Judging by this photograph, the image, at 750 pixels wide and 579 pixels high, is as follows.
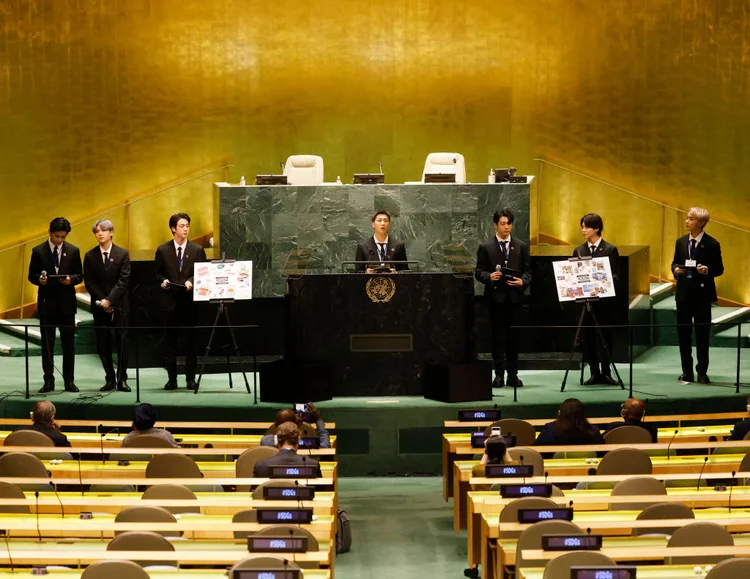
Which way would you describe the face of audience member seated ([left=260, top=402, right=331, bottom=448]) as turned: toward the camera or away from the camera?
away from the camera

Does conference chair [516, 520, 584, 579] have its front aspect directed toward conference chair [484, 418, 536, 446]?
yes

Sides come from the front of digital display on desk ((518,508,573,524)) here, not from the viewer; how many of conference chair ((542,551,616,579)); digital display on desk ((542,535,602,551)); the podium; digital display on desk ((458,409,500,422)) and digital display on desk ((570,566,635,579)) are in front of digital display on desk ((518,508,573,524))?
3

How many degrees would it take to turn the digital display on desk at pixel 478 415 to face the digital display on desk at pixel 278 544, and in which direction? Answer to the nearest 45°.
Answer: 0° — it already faces it

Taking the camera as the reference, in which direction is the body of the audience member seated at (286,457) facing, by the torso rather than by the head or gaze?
away from the camera

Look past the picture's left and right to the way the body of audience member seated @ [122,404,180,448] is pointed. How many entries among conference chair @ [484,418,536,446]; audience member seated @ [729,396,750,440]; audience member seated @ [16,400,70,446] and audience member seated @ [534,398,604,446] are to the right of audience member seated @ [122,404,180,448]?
3

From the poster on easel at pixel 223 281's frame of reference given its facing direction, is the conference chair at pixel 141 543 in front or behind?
in front

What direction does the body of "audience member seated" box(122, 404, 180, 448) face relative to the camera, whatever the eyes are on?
away from the camera

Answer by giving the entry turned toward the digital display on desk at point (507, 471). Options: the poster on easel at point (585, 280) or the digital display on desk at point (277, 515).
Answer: the poster on easel

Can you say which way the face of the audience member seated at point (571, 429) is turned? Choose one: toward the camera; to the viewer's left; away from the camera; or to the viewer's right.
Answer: away from the camera

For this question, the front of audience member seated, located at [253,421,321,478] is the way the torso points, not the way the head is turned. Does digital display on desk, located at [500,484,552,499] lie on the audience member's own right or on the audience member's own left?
on the audience member's own right

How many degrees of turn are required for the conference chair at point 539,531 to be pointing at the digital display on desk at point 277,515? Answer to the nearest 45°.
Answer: approximately 90° to its left

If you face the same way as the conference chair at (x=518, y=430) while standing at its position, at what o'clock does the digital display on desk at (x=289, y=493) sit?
The digital display on desk is roughly at 7 o'clock from the conference chair.

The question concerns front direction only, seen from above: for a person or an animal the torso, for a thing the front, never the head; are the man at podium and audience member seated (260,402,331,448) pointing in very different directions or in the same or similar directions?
very different directions

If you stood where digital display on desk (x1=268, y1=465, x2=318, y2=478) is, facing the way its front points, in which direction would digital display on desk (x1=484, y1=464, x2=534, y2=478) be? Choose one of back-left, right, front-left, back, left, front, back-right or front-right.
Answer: left
